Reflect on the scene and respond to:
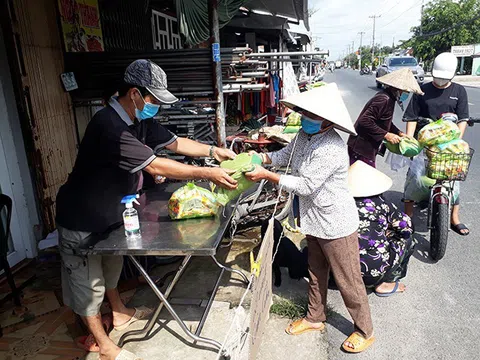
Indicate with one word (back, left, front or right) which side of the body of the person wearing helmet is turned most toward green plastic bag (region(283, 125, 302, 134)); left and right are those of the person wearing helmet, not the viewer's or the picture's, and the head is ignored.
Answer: right

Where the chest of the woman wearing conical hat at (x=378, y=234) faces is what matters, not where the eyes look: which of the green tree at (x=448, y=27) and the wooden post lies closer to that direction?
the green tree

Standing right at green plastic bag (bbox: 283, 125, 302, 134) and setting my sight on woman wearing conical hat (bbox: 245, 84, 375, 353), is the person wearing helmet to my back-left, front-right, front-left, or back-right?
front-left

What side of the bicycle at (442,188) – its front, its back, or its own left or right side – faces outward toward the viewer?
front

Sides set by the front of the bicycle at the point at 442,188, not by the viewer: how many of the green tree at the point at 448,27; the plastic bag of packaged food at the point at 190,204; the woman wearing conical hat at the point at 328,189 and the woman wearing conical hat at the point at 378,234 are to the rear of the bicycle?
1

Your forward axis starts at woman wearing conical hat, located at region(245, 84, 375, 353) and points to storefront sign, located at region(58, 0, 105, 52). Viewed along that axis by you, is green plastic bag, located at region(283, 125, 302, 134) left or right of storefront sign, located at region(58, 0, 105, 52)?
right

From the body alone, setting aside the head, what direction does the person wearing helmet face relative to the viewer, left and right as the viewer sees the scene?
facing the viewer
